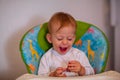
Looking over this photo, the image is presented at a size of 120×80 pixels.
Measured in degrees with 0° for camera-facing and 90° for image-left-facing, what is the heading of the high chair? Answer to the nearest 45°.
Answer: approximately 0°
